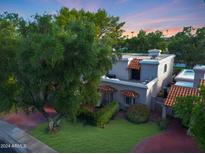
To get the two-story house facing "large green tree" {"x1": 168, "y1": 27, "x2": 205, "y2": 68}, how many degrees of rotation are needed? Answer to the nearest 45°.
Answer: approximately 180°

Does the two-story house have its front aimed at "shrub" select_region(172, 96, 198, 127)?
no

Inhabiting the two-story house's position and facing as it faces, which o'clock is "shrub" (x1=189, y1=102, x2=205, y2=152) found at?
The shrub is roughly at 10 o'clock from the two-story house.

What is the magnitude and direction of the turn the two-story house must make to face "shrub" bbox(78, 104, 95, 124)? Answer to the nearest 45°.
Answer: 0° — it already faces it

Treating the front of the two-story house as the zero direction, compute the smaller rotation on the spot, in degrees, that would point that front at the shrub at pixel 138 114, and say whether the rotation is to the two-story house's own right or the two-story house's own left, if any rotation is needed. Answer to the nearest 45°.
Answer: approximately 45° to the two-story house's own left

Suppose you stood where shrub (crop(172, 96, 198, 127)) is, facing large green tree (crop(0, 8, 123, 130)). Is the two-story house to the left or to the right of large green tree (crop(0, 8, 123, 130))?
right

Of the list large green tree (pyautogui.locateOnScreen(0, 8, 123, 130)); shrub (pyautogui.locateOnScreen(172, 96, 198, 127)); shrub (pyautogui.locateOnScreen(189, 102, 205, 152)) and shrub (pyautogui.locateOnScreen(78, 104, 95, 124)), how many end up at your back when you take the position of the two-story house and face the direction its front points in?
0

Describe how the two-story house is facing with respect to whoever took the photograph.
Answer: facing the viewer and to the left of the viewer

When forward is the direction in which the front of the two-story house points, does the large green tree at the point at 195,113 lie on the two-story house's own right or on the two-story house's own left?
on the two-story house's own left
